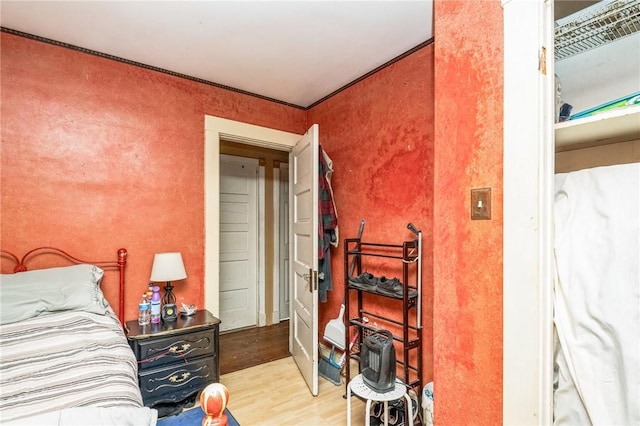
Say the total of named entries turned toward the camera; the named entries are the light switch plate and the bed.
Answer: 2

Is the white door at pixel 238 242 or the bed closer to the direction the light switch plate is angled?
the bed

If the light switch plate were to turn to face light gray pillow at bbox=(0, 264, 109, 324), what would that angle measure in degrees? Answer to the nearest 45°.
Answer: approximately 90° to its right

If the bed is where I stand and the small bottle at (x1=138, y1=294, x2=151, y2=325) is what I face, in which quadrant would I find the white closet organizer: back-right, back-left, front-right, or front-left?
back-right

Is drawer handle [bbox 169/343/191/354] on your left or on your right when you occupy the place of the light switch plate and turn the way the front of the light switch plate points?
on your right

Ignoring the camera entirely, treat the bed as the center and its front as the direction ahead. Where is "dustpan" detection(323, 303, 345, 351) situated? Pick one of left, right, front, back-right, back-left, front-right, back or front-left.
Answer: left

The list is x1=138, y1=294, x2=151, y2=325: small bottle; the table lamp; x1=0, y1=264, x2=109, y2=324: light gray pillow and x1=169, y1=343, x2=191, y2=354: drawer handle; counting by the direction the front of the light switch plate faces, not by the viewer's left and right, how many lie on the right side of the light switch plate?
4

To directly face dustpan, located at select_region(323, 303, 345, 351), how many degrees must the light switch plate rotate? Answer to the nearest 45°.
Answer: approximately 135° to its right

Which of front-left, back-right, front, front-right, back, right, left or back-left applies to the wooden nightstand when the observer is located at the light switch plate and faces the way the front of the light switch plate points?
right

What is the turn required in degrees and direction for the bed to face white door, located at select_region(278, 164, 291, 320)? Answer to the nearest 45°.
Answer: approximately 135° to its left

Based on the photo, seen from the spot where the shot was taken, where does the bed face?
facing the viewer

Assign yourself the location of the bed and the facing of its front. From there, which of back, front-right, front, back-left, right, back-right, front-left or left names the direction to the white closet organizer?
front-left

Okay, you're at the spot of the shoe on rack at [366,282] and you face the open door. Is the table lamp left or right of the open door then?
left

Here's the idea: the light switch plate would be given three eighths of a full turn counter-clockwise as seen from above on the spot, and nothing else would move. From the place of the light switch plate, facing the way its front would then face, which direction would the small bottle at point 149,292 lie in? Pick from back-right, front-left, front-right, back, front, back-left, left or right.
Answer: back-left

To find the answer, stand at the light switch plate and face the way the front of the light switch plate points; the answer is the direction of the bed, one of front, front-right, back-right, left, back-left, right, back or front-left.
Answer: right
